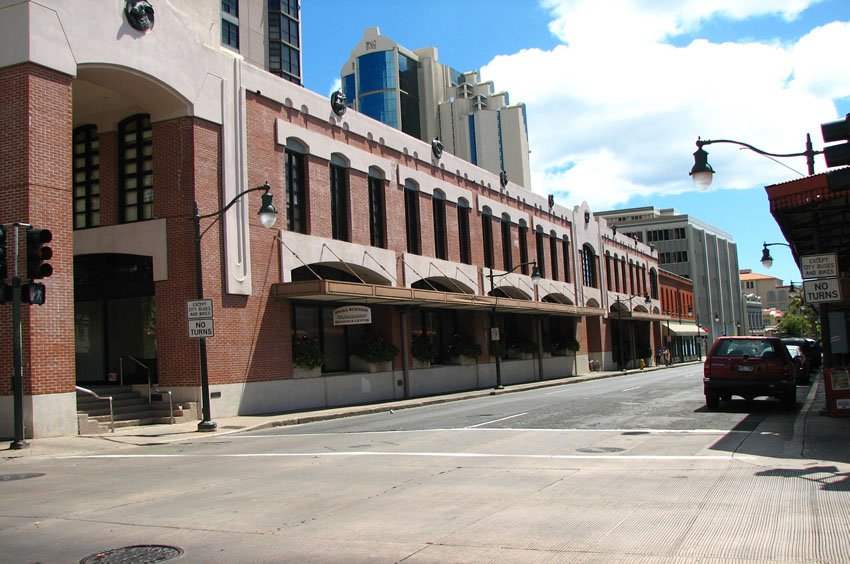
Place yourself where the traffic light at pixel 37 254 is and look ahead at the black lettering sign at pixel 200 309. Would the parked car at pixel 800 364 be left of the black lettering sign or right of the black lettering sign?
right

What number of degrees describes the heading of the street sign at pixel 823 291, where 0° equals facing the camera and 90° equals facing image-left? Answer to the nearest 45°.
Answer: approximately 0°

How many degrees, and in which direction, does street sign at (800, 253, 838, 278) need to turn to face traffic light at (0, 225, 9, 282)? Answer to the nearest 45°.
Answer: approximately 45° to its right

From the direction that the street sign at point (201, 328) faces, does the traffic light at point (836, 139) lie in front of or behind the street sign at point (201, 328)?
in front

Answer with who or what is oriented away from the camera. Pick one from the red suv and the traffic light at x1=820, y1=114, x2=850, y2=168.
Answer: the red suv

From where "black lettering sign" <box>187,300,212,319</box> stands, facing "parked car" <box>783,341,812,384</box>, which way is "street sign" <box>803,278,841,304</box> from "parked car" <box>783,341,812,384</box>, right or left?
right

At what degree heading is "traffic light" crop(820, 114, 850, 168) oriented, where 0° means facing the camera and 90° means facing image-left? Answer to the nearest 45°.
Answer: approximately 90°

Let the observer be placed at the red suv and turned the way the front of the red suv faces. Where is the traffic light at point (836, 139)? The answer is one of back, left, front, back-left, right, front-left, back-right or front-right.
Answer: back

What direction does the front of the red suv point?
away from the camera

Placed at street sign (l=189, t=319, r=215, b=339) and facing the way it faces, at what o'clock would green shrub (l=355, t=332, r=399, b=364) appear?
The green shrub is roughly at 7 o'clock from the street sign.

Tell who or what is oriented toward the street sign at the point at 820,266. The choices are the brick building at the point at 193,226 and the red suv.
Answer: the brick building
